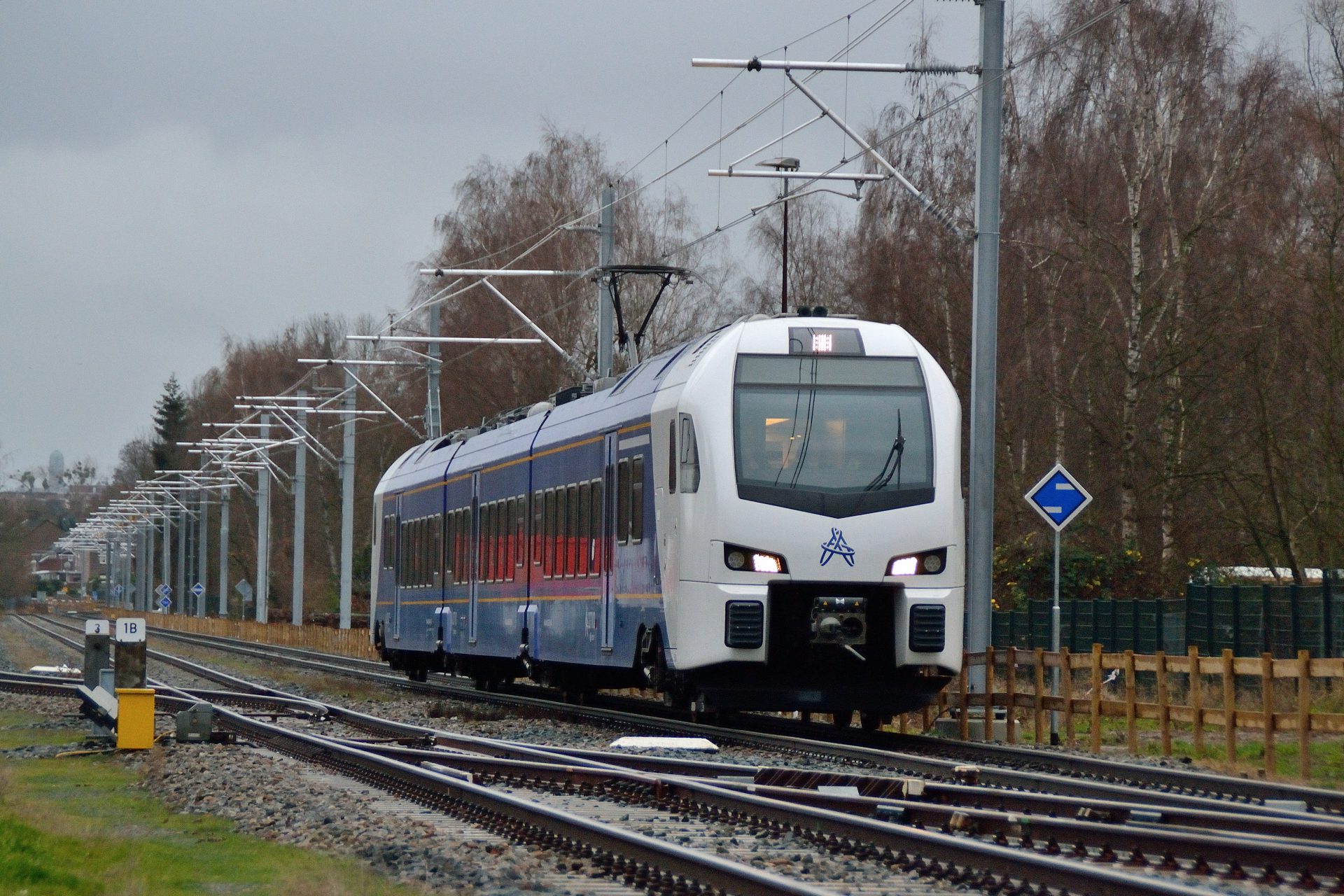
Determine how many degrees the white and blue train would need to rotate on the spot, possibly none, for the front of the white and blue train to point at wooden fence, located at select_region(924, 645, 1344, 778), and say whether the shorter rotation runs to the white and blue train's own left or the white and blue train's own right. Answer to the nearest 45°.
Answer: approximately 45° to the white and blue train's own left

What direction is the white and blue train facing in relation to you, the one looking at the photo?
facing the viewer and to the right of the viewer

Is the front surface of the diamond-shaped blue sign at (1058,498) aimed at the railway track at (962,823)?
yes

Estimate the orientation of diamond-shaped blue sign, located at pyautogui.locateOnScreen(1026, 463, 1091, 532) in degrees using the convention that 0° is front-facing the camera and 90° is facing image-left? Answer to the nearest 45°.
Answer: approximately 0°

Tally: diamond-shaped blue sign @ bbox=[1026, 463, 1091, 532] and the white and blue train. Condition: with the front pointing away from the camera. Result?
0

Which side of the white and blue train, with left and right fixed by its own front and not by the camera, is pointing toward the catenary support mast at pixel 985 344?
front

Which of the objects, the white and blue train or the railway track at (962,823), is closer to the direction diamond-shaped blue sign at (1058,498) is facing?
the railway track
